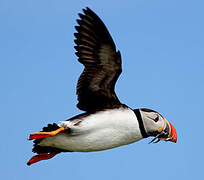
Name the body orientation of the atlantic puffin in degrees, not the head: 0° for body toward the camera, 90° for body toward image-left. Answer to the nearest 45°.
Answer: approximately 270°
